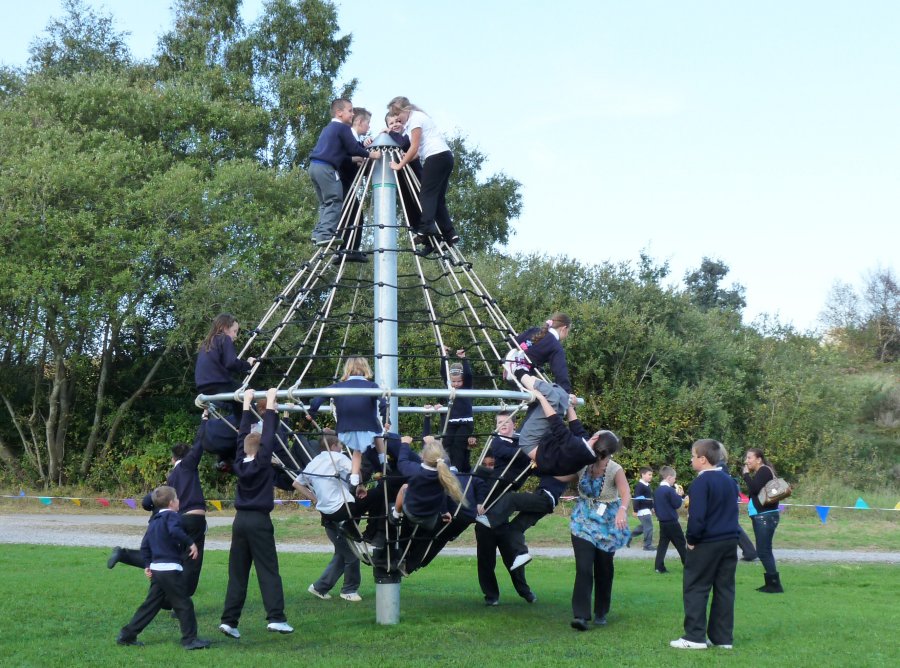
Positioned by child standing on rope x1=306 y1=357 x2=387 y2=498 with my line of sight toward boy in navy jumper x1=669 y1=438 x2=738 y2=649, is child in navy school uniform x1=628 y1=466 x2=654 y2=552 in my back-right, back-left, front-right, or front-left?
front-left

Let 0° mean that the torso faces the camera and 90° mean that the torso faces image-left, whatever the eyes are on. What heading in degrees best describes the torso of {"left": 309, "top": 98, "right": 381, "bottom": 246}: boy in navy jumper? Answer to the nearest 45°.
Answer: approximately 270°

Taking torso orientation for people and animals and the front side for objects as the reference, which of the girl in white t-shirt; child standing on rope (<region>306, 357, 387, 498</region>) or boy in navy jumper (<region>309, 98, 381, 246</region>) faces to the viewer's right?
the boy in navy jumper

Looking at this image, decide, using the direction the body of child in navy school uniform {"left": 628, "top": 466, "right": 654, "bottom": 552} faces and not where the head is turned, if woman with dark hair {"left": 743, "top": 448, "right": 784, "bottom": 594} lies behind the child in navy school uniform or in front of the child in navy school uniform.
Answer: in front

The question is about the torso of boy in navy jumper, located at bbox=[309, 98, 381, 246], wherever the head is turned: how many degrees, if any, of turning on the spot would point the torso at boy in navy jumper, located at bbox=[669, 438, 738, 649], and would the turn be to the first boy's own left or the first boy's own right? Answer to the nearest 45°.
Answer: approximately 45° to the first boy's own right

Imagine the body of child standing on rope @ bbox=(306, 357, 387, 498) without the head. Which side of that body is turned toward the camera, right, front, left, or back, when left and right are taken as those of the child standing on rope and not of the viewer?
back

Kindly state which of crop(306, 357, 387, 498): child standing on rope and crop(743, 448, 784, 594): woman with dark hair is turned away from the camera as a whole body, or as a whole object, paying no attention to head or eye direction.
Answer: the child standing on rope

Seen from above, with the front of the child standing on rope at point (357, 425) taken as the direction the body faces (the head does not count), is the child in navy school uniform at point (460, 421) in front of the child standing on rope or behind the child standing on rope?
in front

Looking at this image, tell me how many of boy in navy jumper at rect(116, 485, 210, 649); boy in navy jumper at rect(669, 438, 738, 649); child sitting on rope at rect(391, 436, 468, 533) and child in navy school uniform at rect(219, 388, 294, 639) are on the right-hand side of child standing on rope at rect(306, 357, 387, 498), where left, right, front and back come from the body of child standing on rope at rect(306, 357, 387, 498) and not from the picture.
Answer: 2

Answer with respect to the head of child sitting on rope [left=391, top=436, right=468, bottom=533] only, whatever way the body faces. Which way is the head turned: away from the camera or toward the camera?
away from the camera

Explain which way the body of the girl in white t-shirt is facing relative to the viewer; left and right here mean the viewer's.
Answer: facing to the left of the viewer

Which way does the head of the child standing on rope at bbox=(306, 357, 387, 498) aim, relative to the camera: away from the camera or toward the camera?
away from the camera

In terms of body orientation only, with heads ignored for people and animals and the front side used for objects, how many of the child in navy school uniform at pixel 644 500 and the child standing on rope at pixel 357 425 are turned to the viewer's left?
0
